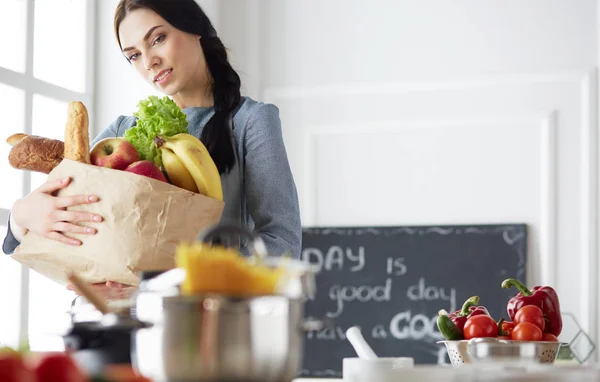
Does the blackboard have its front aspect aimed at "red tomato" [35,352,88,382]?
yes

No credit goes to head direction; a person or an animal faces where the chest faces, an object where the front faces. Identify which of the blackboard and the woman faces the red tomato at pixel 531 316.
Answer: the blackboard

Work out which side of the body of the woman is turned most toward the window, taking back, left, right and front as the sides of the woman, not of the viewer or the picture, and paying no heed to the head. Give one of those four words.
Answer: right
